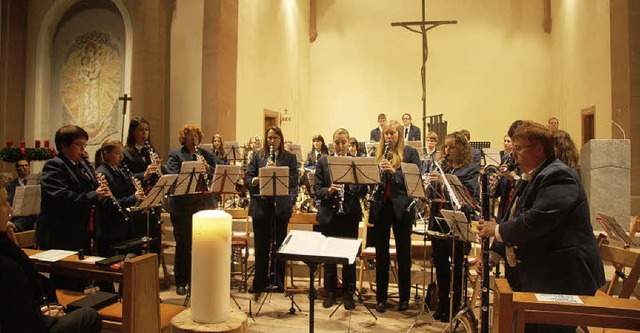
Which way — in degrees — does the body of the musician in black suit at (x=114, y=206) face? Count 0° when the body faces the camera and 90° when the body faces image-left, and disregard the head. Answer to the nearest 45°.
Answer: approximately 270°

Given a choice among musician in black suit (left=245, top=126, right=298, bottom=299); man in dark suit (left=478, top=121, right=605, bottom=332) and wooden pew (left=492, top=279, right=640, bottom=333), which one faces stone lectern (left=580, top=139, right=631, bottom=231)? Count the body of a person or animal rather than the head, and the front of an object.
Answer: the wooden pew

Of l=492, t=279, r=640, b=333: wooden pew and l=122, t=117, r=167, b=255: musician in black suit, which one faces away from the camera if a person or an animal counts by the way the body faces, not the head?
the wooden pew

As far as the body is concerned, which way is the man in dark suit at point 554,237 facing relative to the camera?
to the viewer's left

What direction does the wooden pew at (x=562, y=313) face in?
away from the camera

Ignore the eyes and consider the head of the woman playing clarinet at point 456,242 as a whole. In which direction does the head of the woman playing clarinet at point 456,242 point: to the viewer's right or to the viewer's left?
to the viewer's left
